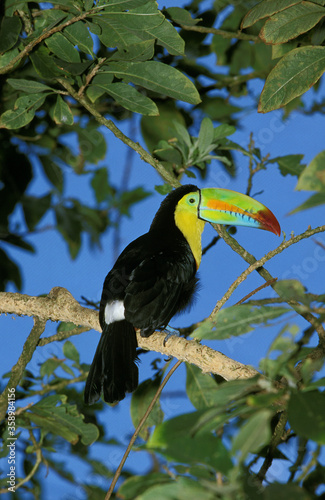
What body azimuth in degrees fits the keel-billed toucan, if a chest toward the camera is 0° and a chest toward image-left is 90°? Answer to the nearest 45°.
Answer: approximately 225°

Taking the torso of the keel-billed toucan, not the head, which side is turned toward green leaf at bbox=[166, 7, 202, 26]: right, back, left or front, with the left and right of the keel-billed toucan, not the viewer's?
right

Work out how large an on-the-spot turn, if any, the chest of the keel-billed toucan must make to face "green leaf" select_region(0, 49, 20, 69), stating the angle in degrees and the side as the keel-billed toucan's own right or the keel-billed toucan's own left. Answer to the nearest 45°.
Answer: approximately 135° to the keel-billed toucan's own left
